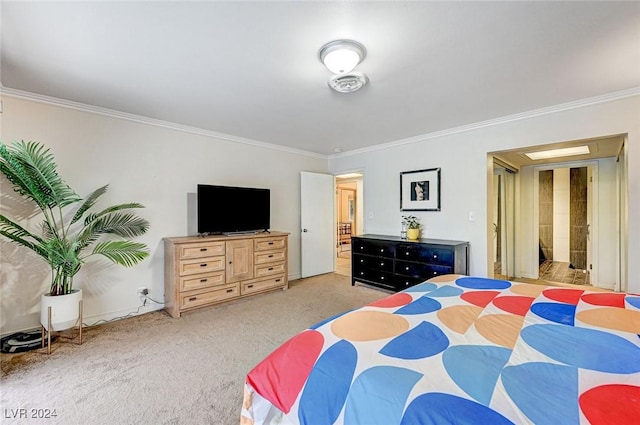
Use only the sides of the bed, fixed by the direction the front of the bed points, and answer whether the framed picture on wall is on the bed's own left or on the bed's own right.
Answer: on the bed's own right

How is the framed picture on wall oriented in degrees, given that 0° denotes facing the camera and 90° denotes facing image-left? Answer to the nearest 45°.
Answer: approximately 45°

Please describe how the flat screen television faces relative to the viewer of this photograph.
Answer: facing the viewer and to the right of the viewer

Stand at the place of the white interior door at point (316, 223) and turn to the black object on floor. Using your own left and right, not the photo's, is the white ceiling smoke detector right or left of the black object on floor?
left

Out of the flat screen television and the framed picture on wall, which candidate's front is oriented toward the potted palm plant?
the framed picture on wall

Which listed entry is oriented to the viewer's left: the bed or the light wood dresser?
the bed

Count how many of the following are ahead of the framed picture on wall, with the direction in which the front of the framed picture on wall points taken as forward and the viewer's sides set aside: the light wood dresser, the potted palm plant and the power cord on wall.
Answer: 3

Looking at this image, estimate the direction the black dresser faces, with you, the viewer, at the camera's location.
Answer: facing the viewer and to the left of the viewer

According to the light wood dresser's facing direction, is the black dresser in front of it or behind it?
in front

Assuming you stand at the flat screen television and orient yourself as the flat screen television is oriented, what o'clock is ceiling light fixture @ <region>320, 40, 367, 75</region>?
The ceiling light fixture is roughly at 1 o'clock from the flat screen television.

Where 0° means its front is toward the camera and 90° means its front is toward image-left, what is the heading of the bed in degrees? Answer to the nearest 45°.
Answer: approximately 90°

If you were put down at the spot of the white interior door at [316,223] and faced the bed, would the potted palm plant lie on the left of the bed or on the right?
right

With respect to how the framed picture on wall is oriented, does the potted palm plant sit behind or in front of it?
in front

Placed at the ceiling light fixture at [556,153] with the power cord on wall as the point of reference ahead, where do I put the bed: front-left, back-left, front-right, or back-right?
front-left
